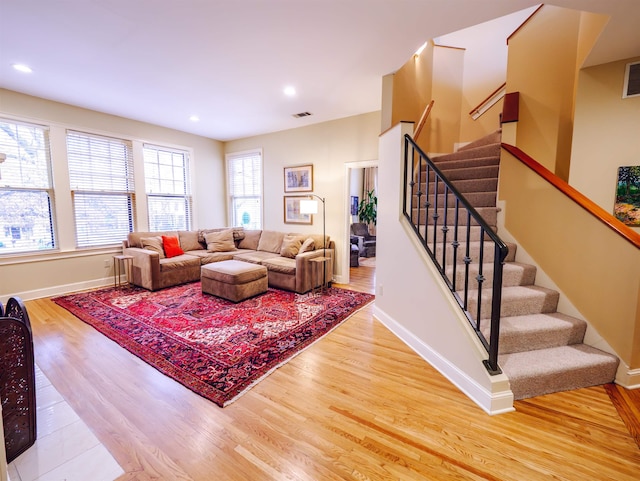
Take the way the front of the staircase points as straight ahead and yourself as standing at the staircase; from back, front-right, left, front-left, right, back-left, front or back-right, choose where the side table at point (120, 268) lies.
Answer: back-right

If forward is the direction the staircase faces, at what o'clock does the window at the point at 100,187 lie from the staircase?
The window is roughly at 4 o'clock from the staircase.

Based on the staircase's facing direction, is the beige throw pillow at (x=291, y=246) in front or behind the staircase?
behind

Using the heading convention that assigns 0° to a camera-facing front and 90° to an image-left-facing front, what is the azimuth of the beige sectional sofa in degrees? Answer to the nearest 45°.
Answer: approximately 0°

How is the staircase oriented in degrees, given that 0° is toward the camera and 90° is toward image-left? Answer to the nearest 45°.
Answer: approximately 315°

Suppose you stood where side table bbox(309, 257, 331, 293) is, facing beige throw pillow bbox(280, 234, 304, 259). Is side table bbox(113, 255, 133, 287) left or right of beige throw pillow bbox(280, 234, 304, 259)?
left

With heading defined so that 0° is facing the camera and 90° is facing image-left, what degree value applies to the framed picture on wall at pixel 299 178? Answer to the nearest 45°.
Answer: approximately 45°

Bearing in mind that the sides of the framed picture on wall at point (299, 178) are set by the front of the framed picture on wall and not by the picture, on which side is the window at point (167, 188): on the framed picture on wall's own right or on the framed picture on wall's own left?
on the framed picture on wall's own right

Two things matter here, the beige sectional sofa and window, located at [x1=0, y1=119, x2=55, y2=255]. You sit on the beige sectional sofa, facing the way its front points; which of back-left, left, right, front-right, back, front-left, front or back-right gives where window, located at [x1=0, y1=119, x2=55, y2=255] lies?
right

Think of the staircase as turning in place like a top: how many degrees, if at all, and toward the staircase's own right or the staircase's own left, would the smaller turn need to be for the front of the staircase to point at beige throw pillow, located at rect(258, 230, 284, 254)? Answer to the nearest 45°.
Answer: approximately 135° to the staircase's own right

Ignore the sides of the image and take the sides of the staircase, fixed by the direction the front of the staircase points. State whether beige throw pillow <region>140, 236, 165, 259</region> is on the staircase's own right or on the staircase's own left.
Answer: on the staircase's own right

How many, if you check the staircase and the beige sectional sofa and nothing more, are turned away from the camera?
0

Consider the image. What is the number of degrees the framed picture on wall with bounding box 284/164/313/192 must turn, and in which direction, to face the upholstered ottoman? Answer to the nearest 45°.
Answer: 0° — it already faces it
